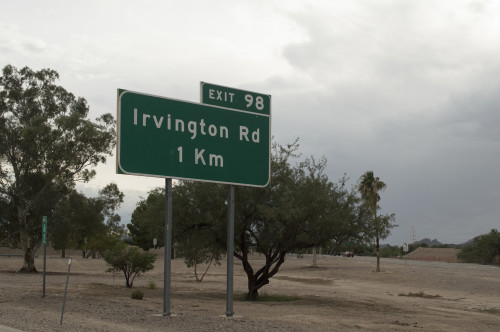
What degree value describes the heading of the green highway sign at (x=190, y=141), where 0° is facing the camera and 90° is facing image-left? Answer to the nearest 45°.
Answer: approximately 315°

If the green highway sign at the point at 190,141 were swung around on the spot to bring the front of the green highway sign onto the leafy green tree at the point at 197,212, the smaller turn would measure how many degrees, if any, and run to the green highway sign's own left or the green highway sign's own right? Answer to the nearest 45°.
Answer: approximately 135° to the green highway sign's own left

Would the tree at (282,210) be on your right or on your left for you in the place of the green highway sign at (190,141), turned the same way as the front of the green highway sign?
on your left

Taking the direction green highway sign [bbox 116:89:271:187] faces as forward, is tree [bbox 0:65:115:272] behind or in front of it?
behind

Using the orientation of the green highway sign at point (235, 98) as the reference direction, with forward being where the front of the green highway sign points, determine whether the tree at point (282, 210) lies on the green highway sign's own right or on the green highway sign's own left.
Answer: on the green highway sign's own left

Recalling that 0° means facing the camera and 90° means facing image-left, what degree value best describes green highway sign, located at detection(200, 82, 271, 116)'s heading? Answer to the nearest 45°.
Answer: approximately 315°
